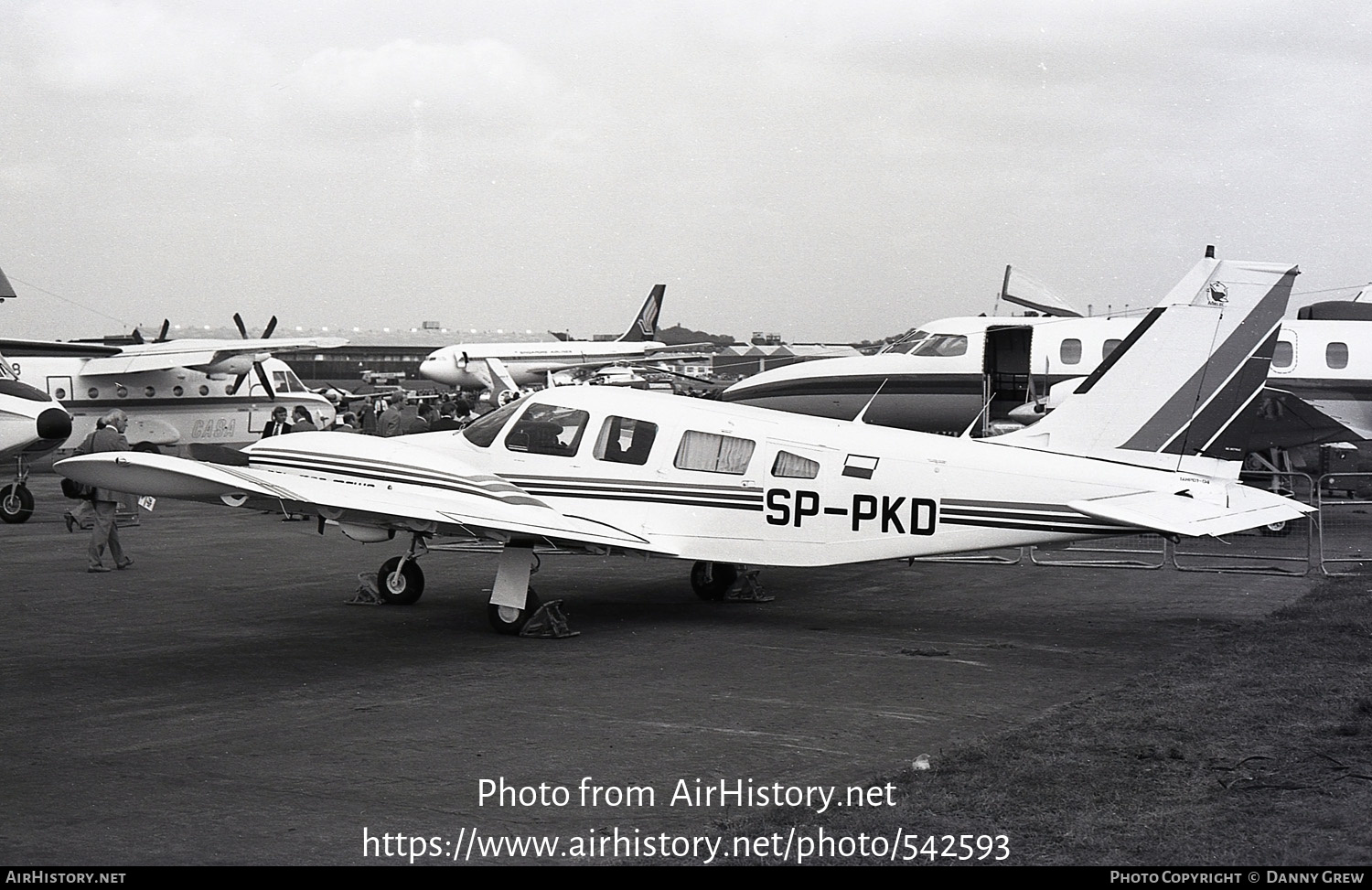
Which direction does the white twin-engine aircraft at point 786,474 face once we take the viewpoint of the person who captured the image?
facing away from the viewer and to the left of the viewer

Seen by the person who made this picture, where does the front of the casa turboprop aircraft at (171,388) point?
facing away from the viewer and to the right of the viewer

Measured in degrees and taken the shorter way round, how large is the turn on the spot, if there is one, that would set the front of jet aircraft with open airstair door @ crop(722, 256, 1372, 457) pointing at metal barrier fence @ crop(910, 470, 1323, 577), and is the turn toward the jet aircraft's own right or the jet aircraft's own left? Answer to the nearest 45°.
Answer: approximately 135° to the jet aircraft's own left

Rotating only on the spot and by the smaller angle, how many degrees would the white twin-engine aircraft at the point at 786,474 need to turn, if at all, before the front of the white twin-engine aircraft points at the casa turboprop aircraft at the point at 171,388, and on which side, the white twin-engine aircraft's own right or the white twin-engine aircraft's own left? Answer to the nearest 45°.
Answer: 0° — it already faces it

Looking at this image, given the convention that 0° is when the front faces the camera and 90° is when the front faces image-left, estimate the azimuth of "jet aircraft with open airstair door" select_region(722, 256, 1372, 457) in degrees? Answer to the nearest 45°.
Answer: approximately 90°

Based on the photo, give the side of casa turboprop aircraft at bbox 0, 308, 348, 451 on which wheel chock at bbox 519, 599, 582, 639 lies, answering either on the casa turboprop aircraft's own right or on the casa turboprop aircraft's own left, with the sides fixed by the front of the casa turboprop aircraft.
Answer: on the casa turboprop aircraft's own right

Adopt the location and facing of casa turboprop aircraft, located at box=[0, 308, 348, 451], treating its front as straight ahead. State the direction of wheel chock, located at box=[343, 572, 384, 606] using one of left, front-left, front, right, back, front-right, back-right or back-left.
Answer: back-right
